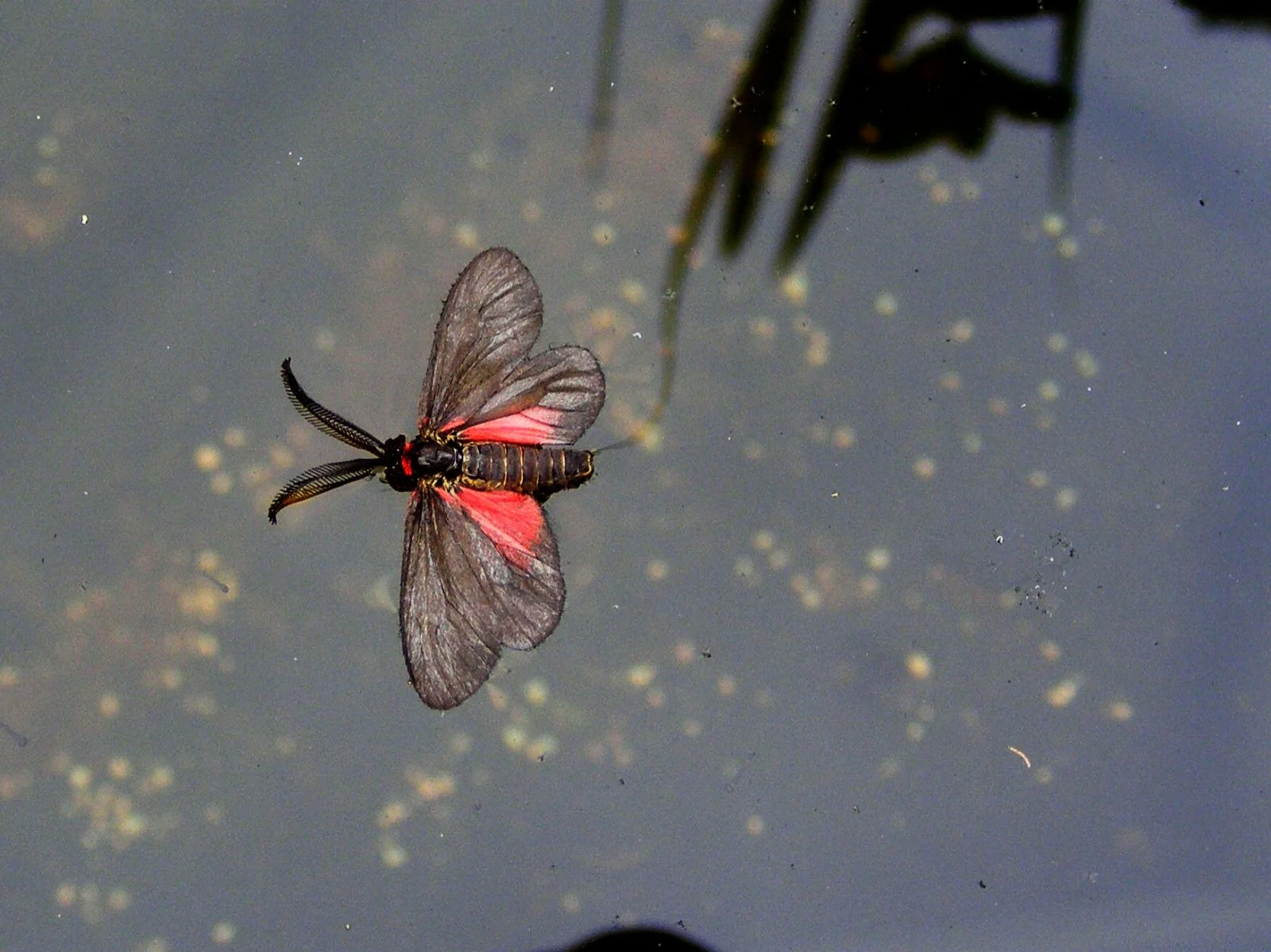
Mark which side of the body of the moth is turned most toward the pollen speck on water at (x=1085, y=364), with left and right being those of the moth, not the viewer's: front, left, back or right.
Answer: back

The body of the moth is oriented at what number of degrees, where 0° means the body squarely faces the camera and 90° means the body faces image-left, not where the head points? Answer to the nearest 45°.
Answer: approximately 90°

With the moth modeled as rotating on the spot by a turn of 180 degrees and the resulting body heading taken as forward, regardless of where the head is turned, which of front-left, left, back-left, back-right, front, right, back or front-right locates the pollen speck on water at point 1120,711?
front

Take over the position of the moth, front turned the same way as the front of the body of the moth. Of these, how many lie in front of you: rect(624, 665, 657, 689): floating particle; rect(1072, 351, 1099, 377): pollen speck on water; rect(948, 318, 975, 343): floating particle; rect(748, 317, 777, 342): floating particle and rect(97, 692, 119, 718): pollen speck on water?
1

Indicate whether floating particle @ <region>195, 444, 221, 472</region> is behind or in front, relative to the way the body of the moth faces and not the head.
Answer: in front

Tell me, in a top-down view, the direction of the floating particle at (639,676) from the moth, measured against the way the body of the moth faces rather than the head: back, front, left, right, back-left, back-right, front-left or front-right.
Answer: back

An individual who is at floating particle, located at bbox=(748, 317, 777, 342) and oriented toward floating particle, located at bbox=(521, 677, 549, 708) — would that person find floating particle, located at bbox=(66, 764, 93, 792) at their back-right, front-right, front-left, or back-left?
front-right

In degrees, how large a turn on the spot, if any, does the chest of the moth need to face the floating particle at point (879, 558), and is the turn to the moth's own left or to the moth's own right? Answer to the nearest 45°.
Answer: approximately 180°

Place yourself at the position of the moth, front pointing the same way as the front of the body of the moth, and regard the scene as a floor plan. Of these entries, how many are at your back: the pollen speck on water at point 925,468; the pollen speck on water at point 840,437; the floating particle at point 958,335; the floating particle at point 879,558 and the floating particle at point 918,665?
5

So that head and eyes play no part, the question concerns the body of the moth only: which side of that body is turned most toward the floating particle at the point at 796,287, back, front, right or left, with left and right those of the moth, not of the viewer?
back

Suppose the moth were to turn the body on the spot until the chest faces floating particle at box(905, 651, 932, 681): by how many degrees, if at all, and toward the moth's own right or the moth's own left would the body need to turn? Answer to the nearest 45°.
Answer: approximately 180°

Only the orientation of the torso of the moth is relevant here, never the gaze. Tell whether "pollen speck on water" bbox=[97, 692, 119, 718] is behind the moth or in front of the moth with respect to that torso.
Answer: in front

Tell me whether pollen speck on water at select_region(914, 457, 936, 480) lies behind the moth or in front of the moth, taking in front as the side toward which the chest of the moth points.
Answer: behind

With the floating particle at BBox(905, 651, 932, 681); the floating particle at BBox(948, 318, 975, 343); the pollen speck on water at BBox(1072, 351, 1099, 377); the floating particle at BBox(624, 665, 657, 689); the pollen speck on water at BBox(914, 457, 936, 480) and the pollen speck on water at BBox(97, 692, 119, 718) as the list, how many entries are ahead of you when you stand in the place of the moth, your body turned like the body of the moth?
1
